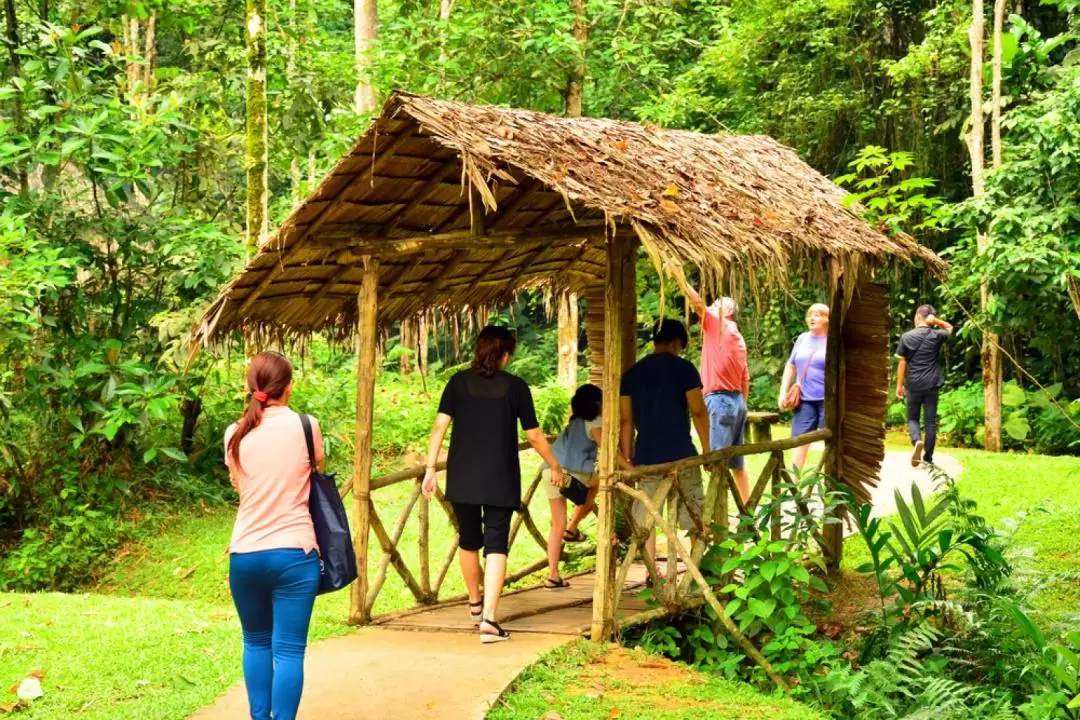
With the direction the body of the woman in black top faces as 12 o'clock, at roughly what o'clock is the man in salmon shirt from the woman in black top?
The man in salmon shirt is roughly at 1 o'clock from the woman in black top.

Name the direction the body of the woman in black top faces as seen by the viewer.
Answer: away from the camera

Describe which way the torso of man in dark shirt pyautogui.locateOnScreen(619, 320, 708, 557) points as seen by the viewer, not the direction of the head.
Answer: away from the camera

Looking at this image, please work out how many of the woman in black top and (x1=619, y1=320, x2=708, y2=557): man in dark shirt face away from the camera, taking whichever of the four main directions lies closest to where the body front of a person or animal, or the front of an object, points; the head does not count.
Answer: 2

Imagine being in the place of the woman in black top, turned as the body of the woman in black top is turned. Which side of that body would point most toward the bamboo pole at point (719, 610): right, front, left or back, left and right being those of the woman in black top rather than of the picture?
right

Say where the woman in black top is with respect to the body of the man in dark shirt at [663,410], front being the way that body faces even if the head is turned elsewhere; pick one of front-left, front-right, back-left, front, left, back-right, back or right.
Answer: back-left

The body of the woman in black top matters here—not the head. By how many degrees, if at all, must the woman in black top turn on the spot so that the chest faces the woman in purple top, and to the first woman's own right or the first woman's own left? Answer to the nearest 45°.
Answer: approximately 45° to the first woman's own right
